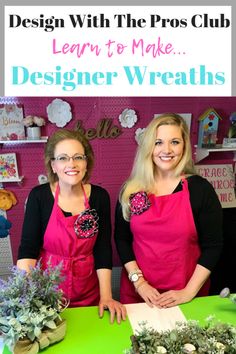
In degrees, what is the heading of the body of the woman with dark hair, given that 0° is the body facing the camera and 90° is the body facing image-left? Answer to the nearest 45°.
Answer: approximately 0°

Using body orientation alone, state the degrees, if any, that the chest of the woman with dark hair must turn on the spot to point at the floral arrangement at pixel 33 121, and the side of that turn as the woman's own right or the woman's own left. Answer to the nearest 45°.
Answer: approximately 180°

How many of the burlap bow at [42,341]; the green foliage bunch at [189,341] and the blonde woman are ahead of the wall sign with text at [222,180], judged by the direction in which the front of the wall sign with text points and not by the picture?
3

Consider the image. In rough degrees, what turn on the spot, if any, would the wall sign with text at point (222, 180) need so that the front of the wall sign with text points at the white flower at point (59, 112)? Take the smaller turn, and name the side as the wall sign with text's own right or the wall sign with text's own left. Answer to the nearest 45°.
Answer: approximately 45° to the wall sign with text's own right
